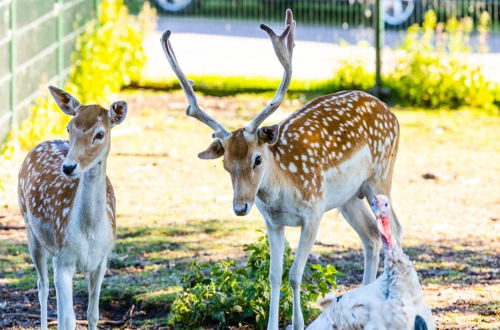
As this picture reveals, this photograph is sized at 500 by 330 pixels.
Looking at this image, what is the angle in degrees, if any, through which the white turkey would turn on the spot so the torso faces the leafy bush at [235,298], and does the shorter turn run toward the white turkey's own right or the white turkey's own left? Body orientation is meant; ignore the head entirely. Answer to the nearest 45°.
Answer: approximately 180°

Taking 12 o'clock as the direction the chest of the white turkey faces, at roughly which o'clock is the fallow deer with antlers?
The fallow deer with antlers is roughly at 7 o'clock from the white turkey.

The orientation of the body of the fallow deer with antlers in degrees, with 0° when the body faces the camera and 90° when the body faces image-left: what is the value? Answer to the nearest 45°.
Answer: approximately 45°

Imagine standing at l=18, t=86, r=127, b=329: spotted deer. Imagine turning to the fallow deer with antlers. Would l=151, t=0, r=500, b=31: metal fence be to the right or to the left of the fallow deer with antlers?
left
